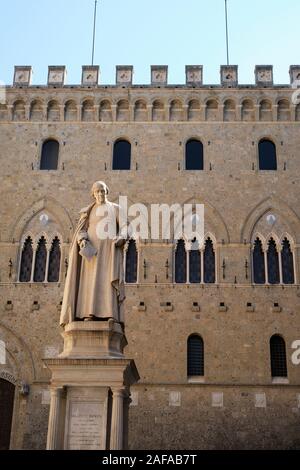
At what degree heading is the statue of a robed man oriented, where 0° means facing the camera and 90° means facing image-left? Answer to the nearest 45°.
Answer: approximately 0°
